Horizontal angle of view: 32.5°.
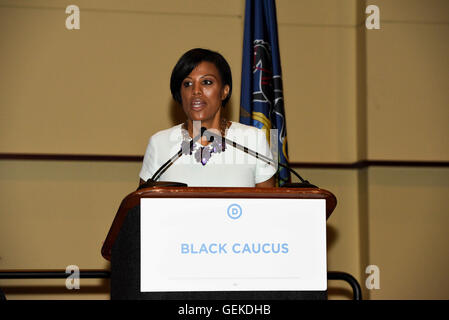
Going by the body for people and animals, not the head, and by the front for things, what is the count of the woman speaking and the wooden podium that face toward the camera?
2

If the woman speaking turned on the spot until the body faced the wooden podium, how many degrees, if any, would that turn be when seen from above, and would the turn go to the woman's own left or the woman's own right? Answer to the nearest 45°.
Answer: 0° — they already face it

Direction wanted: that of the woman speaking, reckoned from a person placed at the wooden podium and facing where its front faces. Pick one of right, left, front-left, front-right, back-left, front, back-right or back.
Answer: back

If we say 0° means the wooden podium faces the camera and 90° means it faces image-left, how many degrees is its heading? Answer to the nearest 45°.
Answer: approximately 0°

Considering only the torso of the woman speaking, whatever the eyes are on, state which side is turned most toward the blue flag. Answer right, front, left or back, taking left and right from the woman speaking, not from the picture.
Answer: back

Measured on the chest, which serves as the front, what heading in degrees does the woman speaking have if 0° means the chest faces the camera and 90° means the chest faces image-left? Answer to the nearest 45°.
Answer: approximately 0°

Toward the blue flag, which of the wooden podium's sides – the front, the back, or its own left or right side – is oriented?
back
